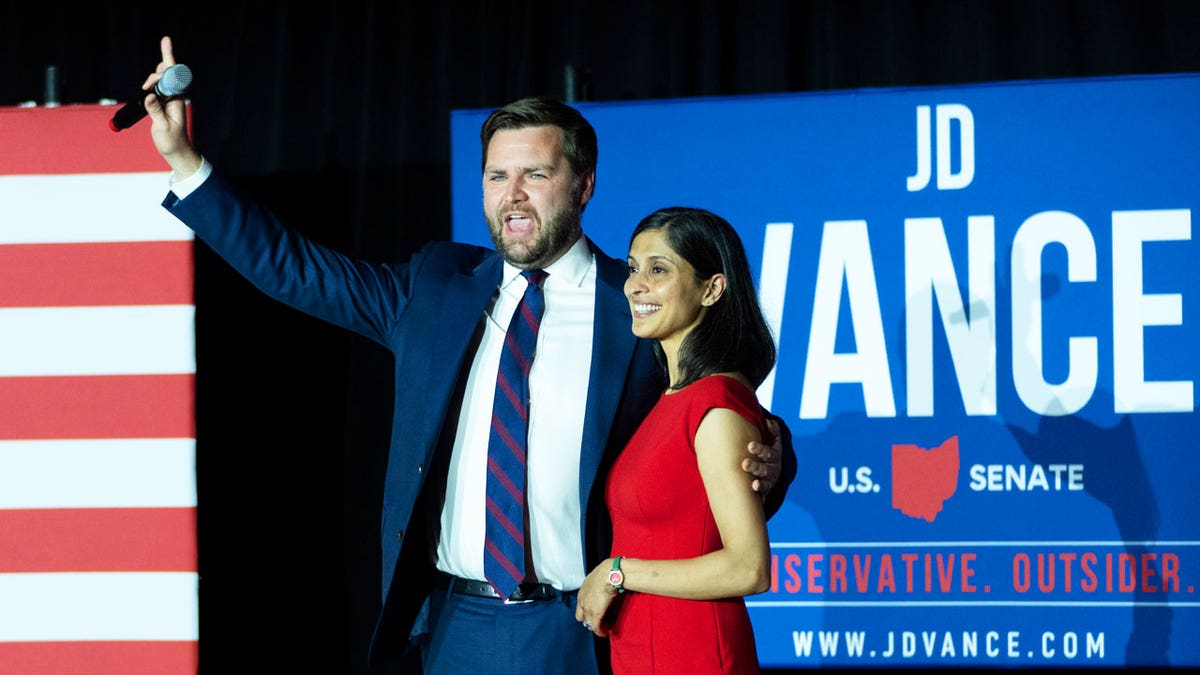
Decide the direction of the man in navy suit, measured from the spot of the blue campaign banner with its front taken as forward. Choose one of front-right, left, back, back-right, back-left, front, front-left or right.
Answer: front-right

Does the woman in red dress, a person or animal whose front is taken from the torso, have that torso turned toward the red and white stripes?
no

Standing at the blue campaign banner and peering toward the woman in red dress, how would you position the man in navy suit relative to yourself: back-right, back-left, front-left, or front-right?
front-right

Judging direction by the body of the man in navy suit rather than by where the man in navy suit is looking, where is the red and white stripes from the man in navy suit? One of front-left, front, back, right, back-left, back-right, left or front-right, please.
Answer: back-right

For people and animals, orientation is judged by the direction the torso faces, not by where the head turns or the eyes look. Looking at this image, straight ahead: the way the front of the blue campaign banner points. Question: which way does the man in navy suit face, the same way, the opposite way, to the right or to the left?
the same way

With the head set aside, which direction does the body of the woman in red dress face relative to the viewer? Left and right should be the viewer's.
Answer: facing the viewer and to the left of the viewer

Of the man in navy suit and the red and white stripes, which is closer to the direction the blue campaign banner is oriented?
the man in navy suit

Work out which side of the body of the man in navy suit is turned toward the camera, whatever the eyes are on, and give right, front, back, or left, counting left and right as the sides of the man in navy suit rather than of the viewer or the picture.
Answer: front

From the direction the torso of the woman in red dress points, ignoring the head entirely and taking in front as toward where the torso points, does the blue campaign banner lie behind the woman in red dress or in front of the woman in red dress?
behind

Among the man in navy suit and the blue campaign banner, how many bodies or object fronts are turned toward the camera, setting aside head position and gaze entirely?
2

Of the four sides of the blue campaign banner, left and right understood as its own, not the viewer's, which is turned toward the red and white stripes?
right
